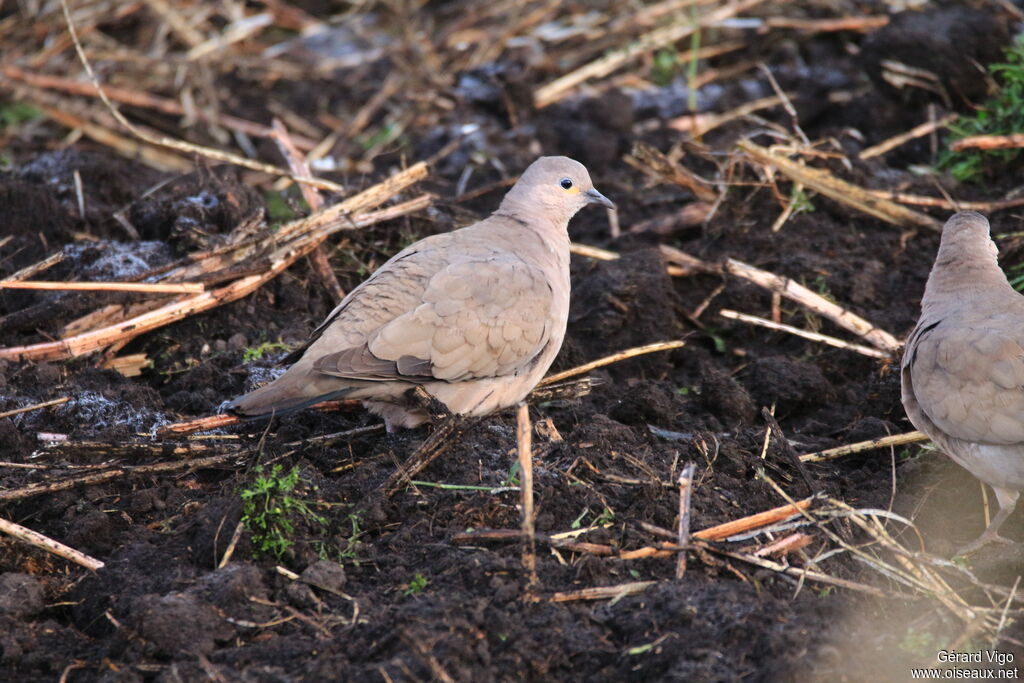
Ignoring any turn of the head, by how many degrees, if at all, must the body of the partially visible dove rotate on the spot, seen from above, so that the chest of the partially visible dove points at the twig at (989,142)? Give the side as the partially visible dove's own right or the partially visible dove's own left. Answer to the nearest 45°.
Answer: approximately 45° to the partially visible dove's own right

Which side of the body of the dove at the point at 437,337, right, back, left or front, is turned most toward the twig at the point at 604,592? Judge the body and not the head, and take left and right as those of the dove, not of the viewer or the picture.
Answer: right

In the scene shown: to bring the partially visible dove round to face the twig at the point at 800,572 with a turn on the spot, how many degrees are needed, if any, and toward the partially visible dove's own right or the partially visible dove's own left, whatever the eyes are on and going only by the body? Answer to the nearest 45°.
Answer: approximately 90° to the partially visible dove's own left

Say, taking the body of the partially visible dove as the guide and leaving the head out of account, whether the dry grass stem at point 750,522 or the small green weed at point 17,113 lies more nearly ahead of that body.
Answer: the small green weed

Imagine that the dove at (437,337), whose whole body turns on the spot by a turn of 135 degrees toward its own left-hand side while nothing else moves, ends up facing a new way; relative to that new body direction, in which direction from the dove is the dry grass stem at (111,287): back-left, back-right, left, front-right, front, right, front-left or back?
front

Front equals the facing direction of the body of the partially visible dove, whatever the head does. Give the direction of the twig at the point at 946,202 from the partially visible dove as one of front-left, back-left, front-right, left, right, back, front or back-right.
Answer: front-right

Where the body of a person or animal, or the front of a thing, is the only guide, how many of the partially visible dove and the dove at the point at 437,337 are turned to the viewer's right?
1

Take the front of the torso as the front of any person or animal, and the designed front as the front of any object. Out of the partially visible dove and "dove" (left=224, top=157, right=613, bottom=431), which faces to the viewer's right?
the dove

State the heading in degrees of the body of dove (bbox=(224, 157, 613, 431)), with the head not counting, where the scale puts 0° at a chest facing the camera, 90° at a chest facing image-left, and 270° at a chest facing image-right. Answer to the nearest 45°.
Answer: approximately 270°

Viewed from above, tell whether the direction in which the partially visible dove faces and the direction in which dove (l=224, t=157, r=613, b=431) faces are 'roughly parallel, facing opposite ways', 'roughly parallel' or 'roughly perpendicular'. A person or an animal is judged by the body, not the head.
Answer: roughly perpendicular

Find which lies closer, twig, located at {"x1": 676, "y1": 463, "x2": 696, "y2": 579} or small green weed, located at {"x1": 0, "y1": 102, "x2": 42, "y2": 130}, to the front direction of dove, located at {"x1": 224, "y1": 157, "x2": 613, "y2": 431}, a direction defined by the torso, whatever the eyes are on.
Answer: the twig

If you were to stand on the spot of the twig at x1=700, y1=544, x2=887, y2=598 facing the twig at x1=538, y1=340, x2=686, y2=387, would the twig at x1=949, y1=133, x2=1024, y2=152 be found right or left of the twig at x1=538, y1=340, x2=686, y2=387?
right

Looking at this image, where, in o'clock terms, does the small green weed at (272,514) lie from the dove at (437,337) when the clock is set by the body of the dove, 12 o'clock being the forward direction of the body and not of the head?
The small green weed is roughly at 4 o'clock from the dove.

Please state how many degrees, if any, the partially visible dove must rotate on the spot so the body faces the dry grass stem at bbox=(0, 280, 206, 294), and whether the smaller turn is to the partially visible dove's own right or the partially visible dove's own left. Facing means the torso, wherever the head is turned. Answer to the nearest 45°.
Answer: approximately 45° to the partially visible dove's own left

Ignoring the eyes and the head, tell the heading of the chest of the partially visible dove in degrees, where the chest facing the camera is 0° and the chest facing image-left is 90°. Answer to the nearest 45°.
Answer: approximately 135°
